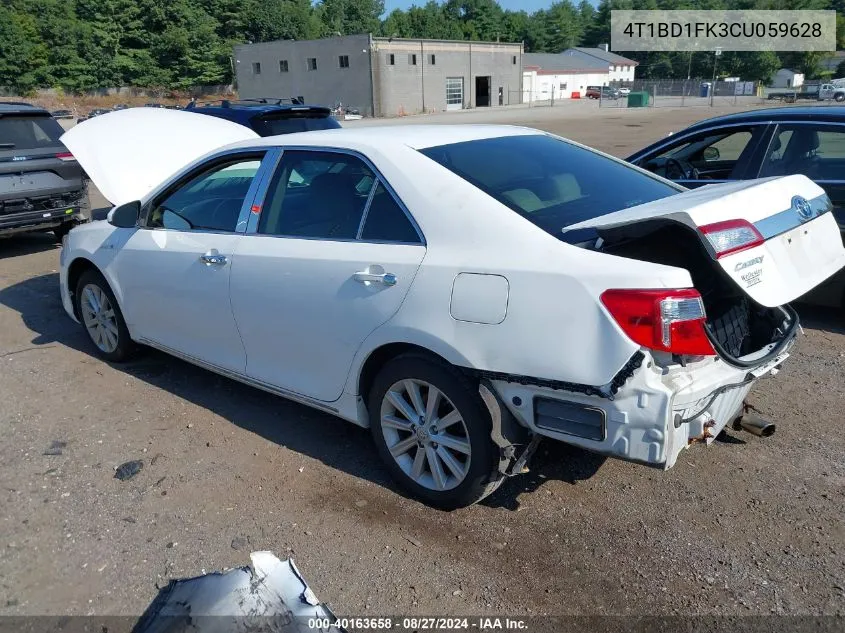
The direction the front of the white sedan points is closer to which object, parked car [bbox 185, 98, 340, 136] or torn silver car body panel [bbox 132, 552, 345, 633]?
the parked car

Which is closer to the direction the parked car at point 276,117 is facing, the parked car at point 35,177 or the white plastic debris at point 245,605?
the parked car

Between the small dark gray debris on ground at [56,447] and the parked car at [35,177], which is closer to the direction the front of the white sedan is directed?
the parked car

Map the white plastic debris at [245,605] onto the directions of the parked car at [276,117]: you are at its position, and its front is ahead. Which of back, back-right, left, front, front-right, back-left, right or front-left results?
back-left

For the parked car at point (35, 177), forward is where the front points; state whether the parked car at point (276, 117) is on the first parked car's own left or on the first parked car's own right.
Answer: on the first parked car's own right

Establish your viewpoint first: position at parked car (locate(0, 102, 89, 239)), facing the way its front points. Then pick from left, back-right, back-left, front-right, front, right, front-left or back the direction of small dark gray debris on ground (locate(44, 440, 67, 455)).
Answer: back

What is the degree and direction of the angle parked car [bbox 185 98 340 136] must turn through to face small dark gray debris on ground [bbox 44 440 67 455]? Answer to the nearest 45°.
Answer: approximately 135° to its left

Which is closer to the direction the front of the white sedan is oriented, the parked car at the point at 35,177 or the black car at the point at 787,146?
the parked car

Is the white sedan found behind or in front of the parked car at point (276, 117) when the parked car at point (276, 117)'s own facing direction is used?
behind

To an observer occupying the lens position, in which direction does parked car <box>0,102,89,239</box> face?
facing away from the viewer

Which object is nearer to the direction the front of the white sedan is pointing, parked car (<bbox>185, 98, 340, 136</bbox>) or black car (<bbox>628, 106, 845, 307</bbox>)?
the parked car

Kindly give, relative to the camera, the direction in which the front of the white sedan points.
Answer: facing away from the viewer and to the left of the viewer

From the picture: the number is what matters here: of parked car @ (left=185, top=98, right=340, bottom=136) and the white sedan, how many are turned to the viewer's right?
0

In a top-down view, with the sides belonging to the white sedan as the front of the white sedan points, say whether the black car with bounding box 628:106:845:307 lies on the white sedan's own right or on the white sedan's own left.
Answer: on the white sedan's own right
